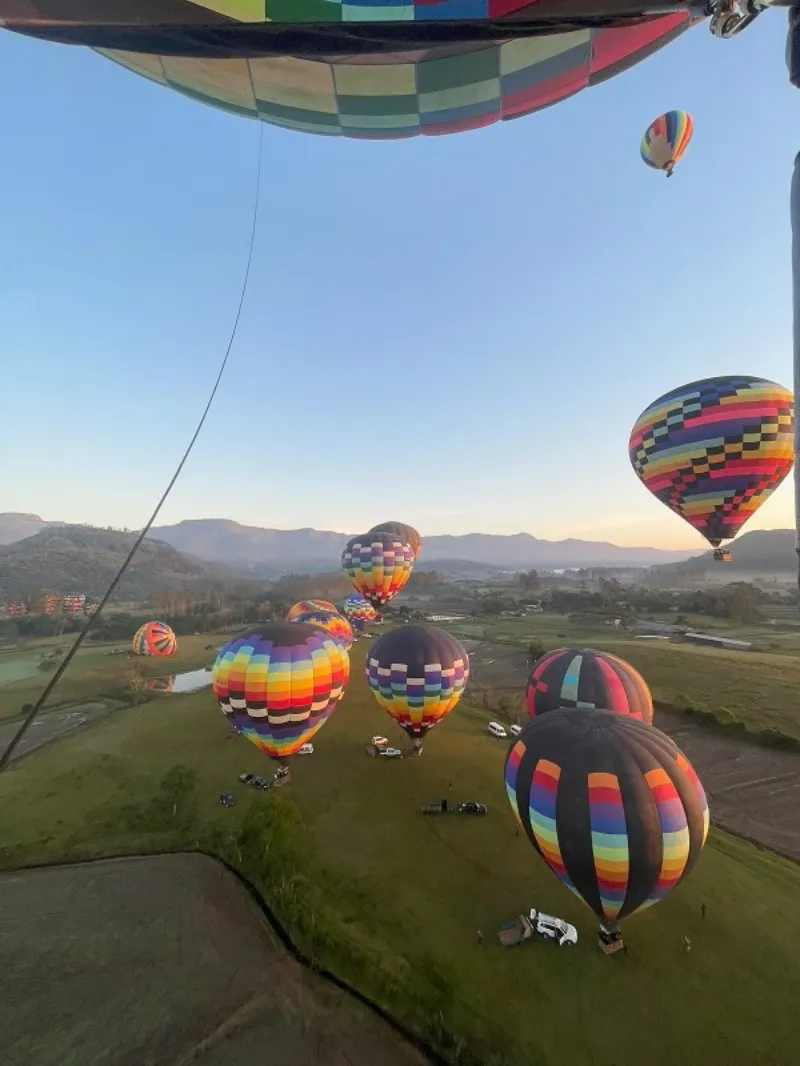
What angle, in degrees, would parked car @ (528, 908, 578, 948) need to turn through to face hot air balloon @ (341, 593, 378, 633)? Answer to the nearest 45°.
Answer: approximately 180°

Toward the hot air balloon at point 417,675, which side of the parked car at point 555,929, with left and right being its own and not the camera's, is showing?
back

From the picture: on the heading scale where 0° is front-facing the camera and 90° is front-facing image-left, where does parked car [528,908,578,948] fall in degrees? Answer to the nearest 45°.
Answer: approximately 315°

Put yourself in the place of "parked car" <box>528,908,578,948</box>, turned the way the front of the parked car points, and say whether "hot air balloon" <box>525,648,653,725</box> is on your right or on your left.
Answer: on your left

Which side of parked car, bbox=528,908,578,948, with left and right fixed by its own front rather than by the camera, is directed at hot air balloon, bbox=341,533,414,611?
back
